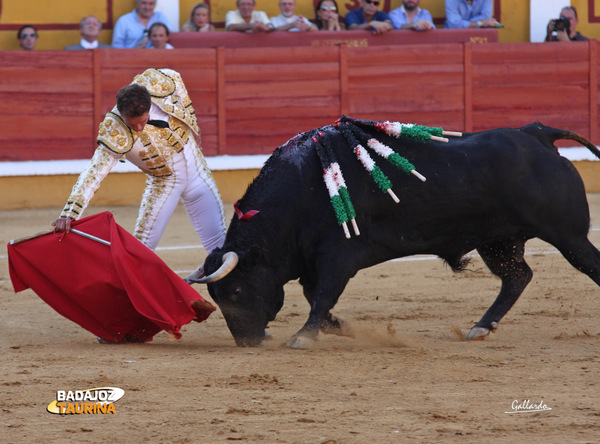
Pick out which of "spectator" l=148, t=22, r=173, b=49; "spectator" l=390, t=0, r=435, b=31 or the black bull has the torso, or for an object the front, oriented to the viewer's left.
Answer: the black bull

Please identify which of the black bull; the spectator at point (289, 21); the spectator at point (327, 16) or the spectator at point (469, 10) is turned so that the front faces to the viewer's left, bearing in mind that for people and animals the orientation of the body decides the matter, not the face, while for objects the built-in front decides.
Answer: the black bull

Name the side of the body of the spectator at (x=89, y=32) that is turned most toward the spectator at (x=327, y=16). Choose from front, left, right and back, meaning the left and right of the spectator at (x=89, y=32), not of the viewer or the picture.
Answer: left

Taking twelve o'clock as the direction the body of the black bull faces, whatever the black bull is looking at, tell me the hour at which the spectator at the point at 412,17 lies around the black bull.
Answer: The spectator is roughly at 3 o'clock from the black bull.

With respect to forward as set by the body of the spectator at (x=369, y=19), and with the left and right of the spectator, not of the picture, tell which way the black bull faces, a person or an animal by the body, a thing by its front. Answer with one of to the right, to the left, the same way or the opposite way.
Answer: to the right

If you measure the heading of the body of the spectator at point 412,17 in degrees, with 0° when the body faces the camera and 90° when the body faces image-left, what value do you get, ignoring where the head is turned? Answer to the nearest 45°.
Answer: approximately 0°

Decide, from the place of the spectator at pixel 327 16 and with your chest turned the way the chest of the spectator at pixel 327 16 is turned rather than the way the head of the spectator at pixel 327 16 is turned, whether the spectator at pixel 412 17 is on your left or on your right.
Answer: on your left

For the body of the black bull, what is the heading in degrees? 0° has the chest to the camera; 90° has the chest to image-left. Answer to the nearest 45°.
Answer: approximately 90°
